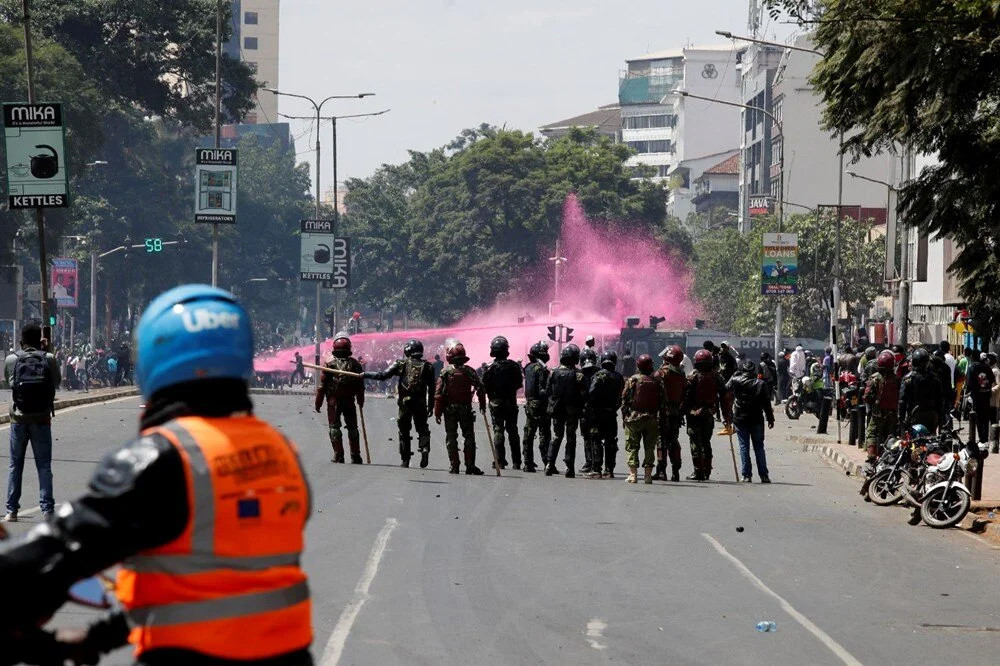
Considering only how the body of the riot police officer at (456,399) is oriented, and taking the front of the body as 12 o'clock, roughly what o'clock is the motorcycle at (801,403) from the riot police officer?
The motorcycle is roughly at 1 o'clock from the riot police officer.

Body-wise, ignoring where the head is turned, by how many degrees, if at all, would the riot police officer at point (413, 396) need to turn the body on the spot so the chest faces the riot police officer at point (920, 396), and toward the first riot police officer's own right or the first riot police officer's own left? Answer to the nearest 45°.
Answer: approximately 90° to the first riot police officer's own right

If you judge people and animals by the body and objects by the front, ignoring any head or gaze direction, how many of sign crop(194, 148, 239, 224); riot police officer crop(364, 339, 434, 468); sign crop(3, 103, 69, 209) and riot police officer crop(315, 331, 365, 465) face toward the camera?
2

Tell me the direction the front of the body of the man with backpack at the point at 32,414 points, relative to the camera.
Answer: away from the camera

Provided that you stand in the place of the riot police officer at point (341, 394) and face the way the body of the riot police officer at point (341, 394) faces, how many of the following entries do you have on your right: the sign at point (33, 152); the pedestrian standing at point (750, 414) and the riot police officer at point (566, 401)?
2

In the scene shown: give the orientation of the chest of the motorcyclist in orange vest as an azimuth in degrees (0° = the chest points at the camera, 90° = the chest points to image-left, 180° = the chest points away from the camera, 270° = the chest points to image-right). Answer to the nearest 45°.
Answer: approximately 135°

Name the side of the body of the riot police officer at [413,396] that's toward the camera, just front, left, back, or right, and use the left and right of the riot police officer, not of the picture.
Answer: back

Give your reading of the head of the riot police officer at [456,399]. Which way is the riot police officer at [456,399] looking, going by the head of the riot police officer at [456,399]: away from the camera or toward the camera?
away from the camera

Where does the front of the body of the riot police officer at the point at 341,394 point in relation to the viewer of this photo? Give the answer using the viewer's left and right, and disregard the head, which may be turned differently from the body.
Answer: facing away from the viewer

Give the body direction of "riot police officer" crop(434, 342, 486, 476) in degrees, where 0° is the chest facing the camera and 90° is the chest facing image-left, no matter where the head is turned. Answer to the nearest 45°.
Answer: approximately 180°

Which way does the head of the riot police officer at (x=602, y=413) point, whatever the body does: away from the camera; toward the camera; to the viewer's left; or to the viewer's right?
away from the camera

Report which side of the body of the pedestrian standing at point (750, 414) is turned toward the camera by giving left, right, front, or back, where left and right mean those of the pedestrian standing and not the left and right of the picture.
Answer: back

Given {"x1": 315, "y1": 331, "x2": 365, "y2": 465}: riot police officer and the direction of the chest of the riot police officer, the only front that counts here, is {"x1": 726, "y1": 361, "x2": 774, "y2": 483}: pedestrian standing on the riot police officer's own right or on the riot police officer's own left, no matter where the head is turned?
on the riot police officer's own right

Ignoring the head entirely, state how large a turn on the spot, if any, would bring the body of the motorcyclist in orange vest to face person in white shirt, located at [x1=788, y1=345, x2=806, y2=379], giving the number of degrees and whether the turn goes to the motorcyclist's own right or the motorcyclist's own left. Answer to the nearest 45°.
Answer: approximately 90° to the motorcyclist's own right
